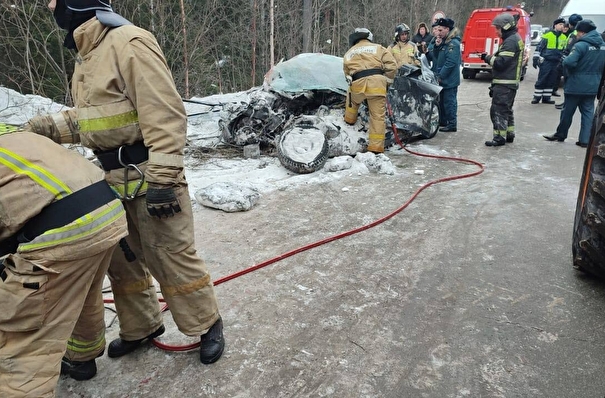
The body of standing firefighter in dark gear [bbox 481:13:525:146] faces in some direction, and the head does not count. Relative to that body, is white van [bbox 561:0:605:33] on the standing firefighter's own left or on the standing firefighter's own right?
on the standing firefighter's own right

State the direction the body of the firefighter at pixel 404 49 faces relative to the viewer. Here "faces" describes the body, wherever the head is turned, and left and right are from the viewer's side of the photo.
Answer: facing the viewer

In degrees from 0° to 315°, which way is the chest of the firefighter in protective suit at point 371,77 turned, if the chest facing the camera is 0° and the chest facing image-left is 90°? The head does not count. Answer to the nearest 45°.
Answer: approximately 180°

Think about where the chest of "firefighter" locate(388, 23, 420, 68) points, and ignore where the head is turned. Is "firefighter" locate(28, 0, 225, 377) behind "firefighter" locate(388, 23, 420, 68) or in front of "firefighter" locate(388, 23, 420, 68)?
in front

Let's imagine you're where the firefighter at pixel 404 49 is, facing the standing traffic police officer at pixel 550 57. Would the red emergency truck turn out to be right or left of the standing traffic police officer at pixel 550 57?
left

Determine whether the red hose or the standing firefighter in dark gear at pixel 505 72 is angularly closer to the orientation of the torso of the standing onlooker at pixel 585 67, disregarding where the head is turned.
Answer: the standing firefighter in dark gear

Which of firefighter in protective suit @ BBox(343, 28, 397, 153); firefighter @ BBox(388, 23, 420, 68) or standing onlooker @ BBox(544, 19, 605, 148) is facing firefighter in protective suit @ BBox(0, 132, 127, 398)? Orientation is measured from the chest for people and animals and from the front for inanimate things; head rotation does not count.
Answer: the firefighter

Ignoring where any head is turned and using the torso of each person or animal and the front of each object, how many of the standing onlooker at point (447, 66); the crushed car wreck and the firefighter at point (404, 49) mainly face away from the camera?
0

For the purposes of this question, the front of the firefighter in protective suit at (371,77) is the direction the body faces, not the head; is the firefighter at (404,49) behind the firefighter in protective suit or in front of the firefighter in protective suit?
in front

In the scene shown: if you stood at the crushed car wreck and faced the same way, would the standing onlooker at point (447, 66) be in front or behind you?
behind

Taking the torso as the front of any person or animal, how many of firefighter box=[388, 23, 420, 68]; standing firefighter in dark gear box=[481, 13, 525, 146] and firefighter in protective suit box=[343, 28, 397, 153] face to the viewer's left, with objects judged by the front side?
1

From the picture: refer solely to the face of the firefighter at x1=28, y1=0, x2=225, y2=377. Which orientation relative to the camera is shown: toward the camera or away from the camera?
away from the camera

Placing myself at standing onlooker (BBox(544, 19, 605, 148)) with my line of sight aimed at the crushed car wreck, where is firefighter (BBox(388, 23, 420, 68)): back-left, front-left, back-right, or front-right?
front-right
